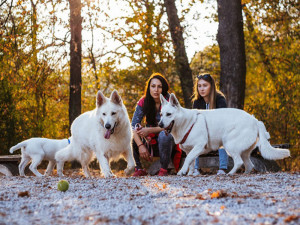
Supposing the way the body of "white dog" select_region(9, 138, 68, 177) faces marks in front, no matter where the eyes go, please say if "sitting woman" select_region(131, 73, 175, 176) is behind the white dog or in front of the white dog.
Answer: in front

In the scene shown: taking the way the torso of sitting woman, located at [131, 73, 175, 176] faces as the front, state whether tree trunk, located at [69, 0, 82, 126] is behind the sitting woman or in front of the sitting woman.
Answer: behind

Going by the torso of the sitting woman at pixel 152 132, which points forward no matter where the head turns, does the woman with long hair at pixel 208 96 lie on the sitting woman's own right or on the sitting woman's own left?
on the sitting woman's own left

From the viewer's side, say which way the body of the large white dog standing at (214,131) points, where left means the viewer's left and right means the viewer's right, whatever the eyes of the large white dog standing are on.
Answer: facing to the left of the viewer

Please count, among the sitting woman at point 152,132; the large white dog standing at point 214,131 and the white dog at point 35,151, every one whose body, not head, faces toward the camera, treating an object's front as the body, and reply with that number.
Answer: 1

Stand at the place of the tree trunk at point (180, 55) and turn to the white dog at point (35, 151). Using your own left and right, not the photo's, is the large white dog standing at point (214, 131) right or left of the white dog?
left

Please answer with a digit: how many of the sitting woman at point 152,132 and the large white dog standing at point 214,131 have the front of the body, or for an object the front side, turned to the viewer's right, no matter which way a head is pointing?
0

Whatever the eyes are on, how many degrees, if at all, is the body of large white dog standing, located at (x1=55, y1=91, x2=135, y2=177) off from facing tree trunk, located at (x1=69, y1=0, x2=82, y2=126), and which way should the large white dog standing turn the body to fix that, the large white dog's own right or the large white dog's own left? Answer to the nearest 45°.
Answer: approximately 135° to the large white dog's own left

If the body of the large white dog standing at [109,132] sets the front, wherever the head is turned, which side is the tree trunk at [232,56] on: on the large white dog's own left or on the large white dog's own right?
on the large white dog's own left

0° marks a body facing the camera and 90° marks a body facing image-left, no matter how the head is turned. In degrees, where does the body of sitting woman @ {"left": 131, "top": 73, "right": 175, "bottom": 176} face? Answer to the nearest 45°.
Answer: approximately 0°

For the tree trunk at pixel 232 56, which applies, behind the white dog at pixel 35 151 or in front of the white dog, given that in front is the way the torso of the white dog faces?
in front
